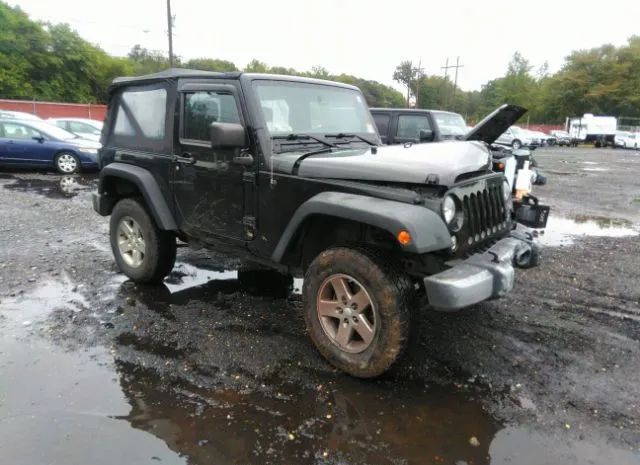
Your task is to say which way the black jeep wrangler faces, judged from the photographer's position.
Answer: facing the viewer and to the right of the viewer

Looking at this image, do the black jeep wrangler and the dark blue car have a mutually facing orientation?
no

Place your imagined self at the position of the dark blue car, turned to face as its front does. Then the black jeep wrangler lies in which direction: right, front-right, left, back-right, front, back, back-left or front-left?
right

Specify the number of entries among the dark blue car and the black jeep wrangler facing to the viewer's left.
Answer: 0

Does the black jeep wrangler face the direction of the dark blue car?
no

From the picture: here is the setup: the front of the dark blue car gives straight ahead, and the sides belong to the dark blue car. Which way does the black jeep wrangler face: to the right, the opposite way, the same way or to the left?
to the right

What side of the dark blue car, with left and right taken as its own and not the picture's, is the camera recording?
right
